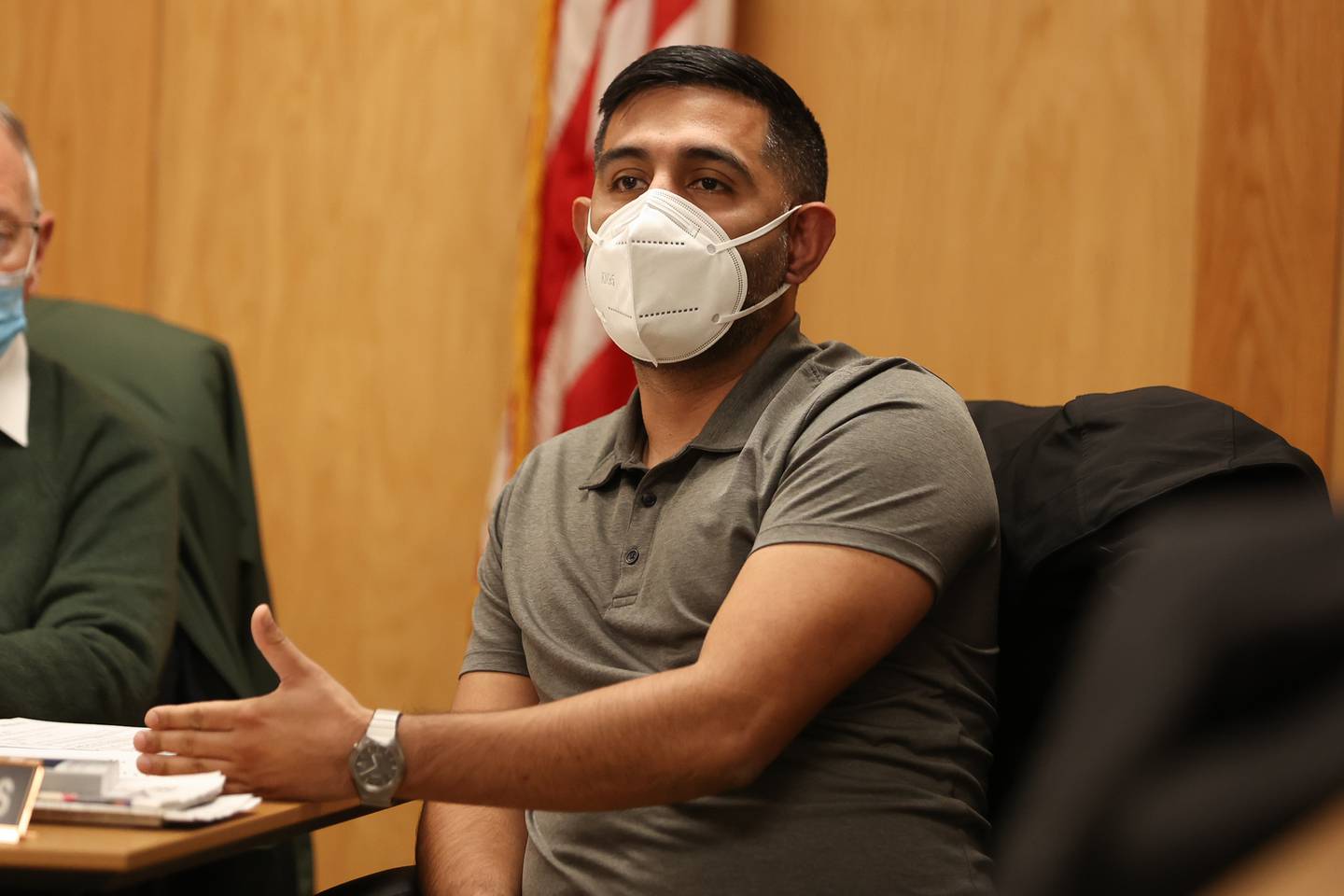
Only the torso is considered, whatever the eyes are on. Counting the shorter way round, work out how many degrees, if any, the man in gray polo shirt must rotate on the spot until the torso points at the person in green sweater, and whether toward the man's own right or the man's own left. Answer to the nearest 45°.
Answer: approximately 90° to the man's own right

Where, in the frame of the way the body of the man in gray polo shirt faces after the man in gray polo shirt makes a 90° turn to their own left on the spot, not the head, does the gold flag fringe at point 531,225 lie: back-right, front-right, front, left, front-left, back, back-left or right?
back-left

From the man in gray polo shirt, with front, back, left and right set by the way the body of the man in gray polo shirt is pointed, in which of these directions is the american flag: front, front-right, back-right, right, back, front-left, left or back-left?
back-right

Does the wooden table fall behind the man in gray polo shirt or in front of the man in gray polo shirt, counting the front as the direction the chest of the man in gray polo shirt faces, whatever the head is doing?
in front

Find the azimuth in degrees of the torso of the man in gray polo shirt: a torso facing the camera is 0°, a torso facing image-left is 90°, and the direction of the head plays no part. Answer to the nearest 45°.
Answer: approximately 45°

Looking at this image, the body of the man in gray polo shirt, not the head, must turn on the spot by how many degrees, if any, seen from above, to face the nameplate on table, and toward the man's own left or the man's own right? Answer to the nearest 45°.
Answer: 0° — they already face it

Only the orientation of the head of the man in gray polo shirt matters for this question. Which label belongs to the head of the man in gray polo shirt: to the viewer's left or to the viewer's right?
to the viewer's left
